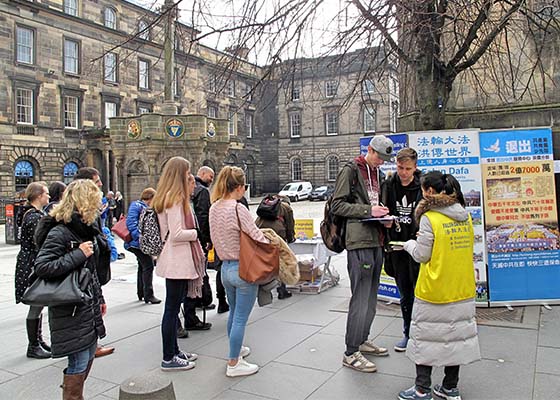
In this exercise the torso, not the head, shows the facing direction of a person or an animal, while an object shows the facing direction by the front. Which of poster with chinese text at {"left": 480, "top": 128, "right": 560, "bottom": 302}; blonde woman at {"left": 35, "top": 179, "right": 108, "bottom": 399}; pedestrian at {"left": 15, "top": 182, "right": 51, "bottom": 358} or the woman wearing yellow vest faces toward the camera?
the poster with chinese text

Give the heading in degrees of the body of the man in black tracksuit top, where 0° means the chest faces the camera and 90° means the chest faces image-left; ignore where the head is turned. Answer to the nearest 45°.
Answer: approximately 0°

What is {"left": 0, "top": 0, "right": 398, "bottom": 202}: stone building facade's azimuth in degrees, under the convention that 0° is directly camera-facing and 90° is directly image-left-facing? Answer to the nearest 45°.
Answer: approximately 315°

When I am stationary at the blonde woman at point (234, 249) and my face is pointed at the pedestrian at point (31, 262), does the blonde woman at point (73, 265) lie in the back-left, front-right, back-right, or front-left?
front-left

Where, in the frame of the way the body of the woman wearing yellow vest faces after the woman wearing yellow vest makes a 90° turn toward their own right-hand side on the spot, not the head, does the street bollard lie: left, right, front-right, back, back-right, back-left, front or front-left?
back

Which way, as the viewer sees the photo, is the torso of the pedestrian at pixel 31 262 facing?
to the viewer's right

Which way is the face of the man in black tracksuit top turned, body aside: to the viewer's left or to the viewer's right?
to the viewer's left

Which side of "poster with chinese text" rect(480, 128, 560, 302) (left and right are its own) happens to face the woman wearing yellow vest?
front

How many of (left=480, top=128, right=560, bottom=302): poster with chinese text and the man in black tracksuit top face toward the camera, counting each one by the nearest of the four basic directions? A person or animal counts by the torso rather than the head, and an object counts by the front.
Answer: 2

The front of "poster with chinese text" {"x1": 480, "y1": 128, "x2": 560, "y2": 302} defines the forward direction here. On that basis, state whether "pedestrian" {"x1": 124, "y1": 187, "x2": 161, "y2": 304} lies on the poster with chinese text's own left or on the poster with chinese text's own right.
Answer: on the poster with chinese text's own right

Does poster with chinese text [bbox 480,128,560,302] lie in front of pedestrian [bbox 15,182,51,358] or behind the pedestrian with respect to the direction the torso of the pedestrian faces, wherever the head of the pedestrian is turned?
in front

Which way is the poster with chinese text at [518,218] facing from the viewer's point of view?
toward the camera
